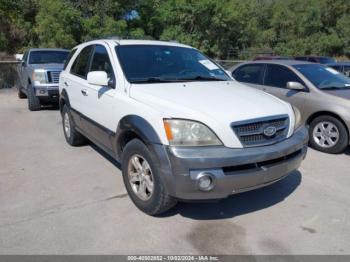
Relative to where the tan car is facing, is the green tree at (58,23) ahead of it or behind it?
behind

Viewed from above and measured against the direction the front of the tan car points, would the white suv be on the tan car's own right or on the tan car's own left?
on the tan car's own right

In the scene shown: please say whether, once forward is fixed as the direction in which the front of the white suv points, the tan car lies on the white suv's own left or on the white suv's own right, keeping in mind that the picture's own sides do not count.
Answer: on the white suv's own left

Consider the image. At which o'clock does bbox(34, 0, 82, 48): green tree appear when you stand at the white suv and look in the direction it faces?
The green tree is roughly at 7 o'clock from the white suv.

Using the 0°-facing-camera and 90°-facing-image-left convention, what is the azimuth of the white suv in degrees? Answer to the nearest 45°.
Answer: approximately 315°
